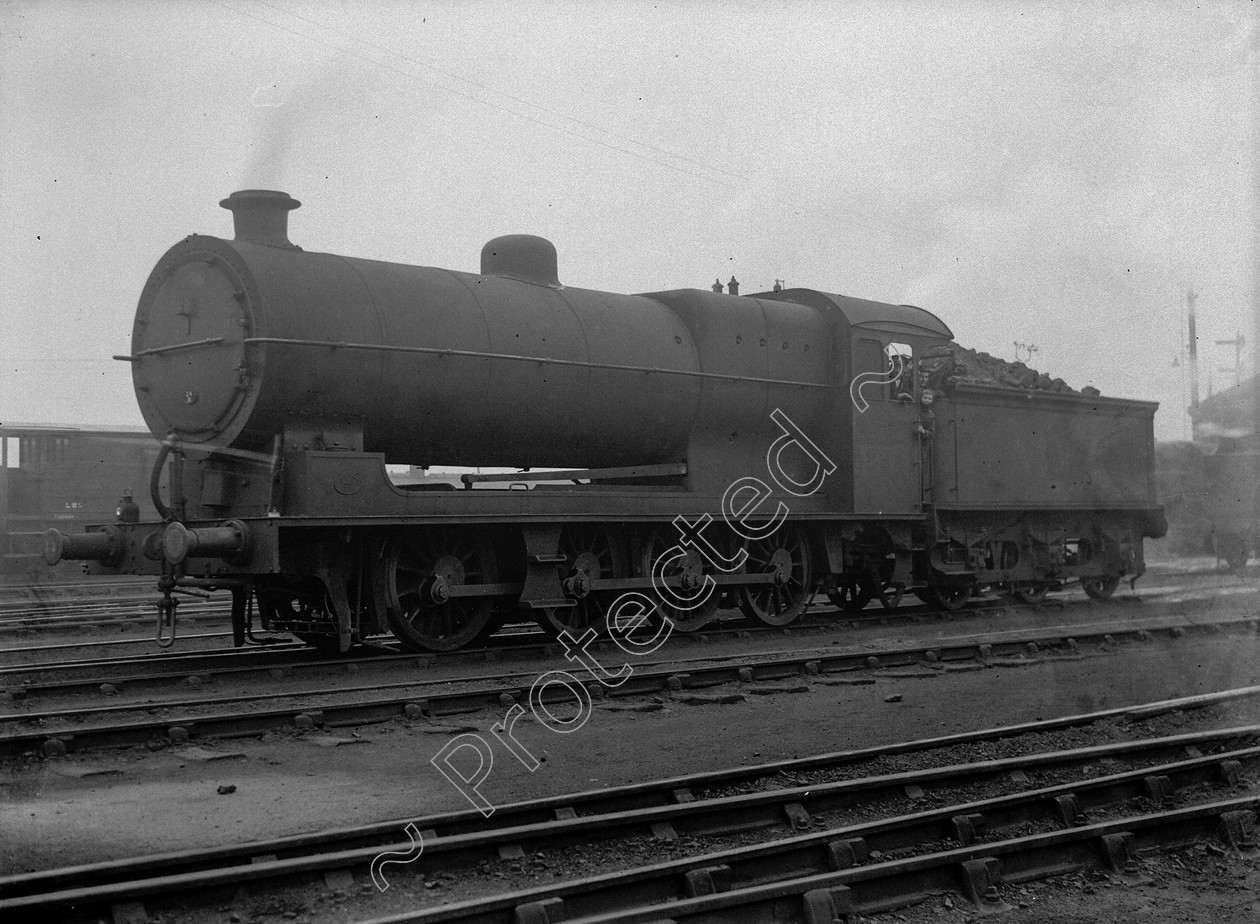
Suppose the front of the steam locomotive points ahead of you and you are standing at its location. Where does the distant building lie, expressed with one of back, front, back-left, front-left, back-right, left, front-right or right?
back

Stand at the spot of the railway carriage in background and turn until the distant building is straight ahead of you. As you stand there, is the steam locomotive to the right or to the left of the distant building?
right

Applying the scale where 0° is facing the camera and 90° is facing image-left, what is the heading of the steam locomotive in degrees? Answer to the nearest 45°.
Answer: approximately 45°

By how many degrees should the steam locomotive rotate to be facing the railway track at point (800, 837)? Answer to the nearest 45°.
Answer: approximately 45° to its left

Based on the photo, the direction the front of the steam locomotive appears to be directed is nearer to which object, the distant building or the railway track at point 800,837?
the railway track
